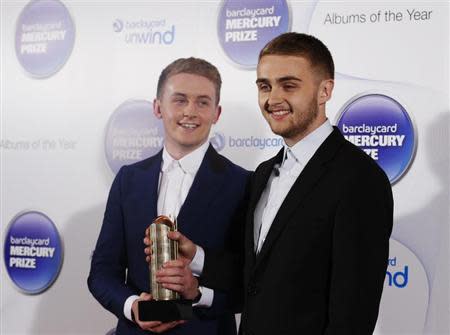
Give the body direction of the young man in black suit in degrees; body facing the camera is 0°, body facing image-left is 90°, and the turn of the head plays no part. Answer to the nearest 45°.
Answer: approximately 45°

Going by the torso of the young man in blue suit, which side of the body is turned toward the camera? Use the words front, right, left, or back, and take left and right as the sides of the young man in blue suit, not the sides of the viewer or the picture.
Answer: front

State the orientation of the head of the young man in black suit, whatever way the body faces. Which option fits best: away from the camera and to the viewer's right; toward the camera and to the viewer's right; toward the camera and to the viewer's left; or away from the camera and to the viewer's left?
toward the camera and to the viewer's left

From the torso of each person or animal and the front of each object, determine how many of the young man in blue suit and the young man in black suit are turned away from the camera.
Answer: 0

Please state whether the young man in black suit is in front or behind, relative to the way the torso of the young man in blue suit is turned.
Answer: in front

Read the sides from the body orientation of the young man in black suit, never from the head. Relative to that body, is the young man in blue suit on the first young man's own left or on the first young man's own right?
on the first young man's own right
